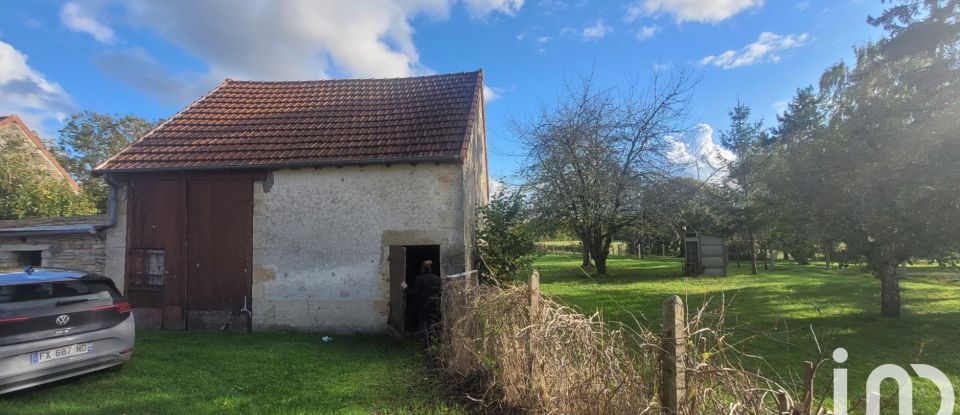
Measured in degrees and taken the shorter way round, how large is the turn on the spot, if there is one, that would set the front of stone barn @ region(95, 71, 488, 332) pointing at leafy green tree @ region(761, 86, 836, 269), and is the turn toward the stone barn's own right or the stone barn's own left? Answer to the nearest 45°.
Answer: approximately 90° to the stone barn's own left

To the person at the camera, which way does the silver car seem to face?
facing away from the viewer and to the left of the viewer

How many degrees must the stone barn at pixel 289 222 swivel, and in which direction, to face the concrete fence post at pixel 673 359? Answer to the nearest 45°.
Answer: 0° — it already faces it

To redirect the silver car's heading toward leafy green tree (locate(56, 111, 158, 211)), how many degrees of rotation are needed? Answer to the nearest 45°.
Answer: approximately 45° to its right

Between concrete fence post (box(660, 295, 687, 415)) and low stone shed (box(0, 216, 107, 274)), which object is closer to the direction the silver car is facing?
the low stone shed

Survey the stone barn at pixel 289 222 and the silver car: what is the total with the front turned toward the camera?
1
